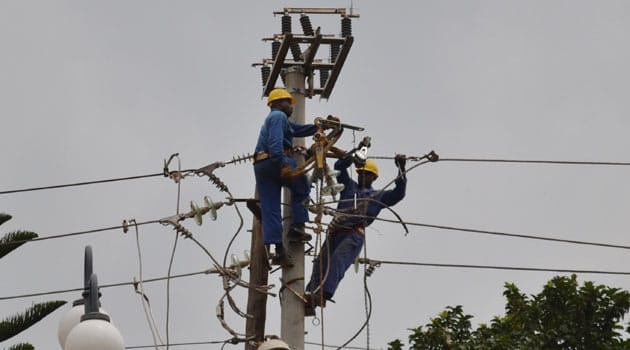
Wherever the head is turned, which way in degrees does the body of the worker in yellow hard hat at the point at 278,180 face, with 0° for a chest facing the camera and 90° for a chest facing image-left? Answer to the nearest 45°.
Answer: approximately 270°

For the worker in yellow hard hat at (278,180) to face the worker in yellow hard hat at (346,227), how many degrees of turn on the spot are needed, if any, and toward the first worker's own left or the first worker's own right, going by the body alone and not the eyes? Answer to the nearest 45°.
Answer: approximately 45° to the first worker's own left

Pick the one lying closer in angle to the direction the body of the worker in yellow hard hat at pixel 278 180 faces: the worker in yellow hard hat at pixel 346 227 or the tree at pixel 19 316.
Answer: the worker in yellow hard hat

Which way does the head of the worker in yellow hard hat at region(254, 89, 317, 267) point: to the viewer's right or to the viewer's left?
to the viewer's right
